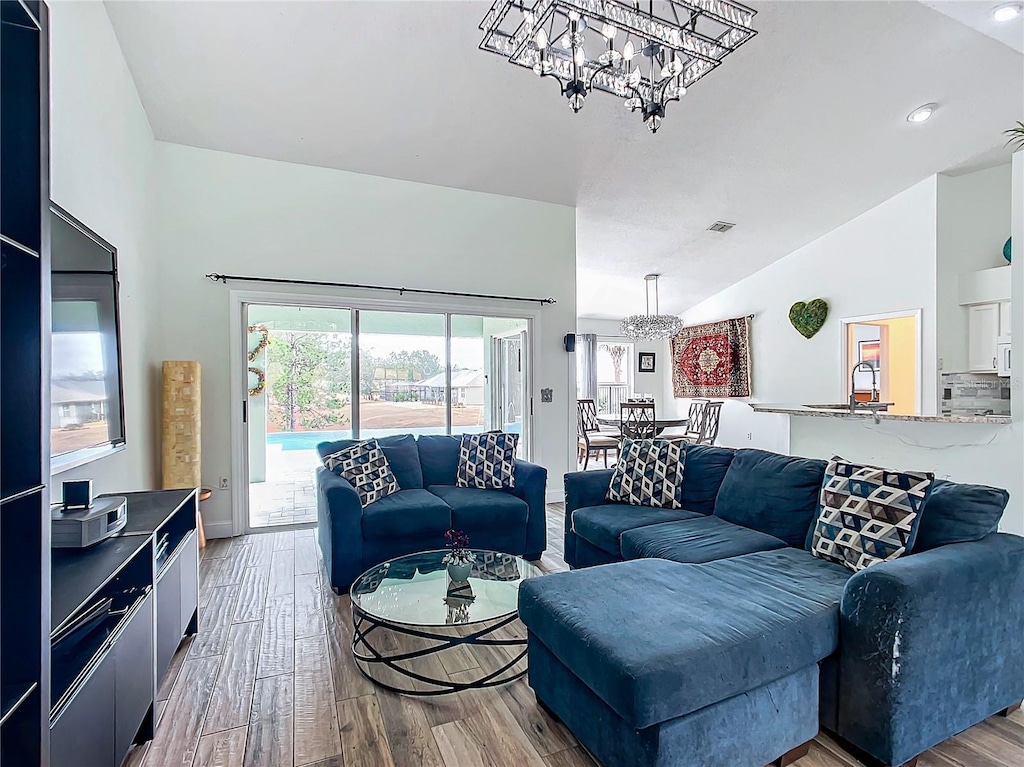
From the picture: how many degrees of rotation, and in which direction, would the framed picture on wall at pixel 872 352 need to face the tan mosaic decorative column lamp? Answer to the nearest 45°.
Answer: approximately 45° to its right

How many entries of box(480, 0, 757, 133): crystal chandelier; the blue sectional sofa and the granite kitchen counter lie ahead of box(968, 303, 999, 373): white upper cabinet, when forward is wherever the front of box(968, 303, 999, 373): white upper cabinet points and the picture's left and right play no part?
3

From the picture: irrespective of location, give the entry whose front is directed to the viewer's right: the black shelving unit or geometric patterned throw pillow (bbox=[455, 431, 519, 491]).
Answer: the black shelving unit

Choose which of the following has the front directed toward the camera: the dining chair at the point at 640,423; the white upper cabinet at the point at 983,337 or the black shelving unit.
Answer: the white upper cabinet

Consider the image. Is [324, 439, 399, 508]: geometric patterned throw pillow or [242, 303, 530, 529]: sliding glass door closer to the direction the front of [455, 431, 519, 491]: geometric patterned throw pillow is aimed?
the geometric patterned throw pillow

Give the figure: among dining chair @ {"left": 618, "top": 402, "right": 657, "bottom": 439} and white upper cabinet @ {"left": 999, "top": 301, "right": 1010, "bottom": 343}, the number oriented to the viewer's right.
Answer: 0

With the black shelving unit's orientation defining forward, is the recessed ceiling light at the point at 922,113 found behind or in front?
in front

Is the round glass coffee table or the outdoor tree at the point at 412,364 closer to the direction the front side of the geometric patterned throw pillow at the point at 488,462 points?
the round glass coffee table

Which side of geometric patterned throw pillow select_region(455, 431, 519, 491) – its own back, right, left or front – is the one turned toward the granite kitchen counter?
left

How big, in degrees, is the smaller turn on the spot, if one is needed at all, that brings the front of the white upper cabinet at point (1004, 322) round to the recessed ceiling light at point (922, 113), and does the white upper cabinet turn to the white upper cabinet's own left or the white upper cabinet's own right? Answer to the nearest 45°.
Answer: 0° — it already faces it

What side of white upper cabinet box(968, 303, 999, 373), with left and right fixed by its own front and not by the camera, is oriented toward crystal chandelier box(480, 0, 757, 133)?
front

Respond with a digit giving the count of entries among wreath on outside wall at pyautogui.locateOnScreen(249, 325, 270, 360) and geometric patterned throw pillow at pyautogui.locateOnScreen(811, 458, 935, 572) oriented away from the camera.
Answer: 0

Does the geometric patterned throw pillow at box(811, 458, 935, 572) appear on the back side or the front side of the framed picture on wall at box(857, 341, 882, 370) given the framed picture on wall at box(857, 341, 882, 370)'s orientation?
on the front side

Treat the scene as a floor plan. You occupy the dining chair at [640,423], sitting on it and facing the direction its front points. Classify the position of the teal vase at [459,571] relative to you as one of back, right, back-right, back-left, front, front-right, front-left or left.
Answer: back
